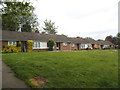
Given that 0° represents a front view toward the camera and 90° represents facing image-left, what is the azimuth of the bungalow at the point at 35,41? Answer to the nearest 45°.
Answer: approximately 315°
